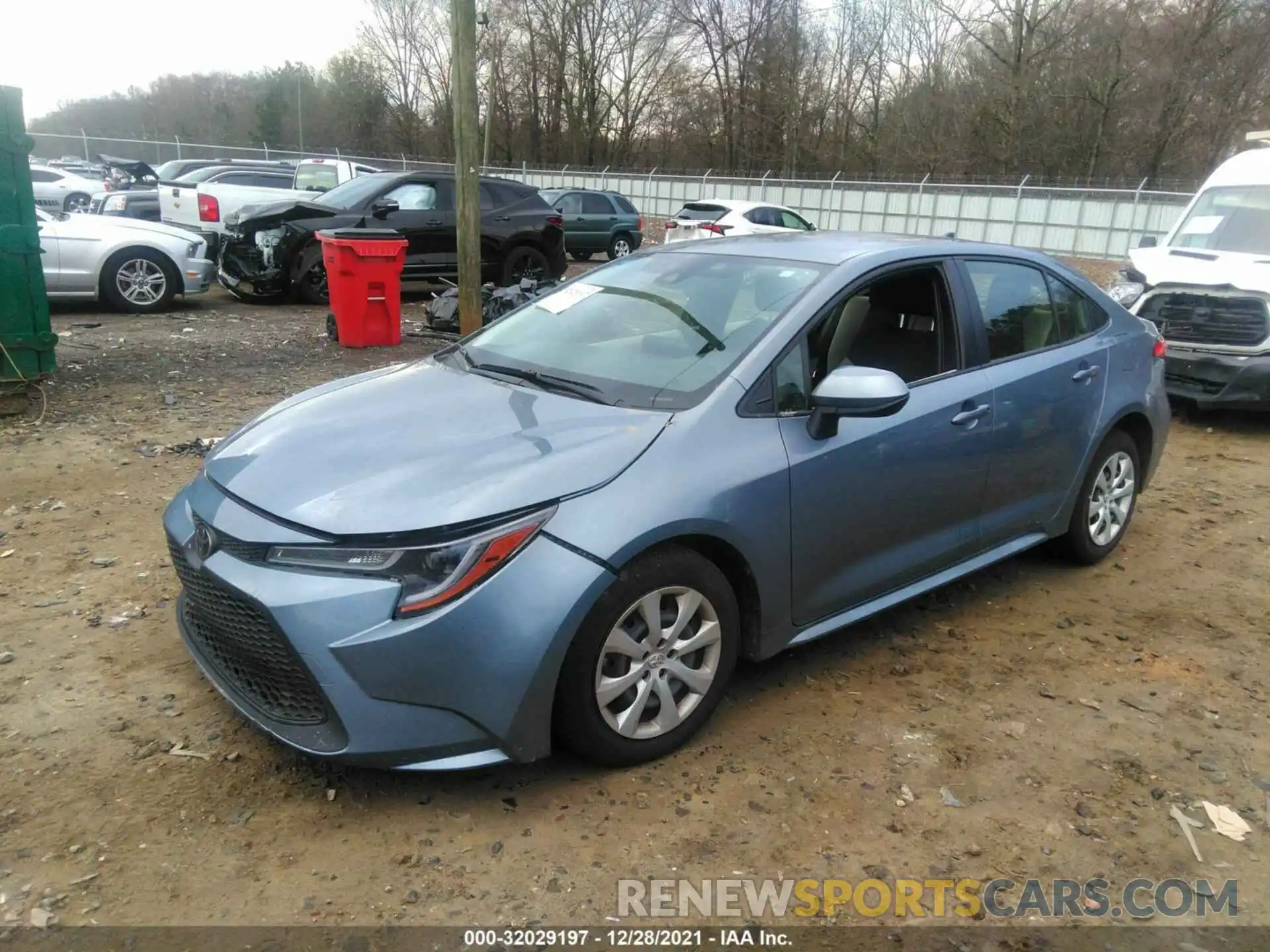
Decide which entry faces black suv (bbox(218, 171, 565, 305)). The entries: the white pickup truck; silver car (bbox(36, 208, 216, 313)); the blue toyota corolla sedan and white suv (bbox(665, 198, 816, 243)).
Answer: silver car (bbox(36, 208, 216, 313))

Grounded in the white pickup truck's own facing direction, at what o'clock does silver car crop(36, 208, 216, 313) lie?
The silver car is roughly at 5 o'clock from the white pickup truck.

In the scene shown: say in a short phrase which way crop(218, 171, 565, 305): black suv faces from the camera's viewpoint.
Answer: facing the viewer and to the left of the viewer

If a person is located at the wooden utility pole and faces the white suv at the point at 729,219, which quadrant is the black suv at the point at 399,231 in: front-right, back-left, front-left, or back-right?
front-left

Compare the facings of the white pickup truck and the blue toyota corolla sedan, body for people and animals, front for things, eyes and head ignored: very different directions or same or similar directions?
very different directions

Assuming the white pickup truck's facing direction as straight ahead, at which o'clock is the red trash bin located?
The red trash bin is roughly at 4 o'clock from the white pickup truck.

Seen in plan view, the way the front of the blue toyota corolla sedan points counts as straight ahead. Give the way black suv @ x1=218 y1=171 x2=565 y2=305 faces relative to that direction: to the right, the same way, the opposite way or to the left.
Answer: the same way

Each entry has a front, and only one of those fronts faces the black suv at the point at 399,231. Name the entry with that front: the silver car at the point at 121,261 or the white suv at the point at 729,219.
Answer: the silver car at the point at 121,261

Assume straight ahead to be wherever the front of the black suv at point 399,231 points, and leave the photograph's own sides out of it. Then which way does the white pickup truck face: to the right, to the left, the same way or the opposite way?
the opposite way

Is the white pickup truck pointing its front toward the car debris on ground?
no

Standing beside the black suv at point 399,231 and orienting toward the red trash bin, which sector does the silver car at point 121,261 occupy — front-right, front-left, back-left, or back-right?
front-right

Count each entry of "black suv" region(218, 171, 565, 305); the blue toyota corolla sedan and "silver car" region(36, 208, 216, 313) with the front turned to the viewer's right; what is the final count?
1

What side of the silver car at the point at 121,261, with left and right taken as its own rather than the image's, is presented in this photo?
right

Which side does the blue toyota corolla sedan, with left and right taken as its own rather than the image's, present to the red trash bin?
right

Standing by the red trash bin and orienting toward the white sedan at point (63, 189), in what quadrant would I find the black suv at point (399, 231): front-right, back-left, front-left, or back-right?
front-right

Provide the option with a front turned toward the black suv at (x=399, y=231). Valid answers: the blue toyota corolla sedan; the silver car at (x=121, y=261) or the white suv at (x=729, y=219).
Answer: the silver car at (x=121, y=261)

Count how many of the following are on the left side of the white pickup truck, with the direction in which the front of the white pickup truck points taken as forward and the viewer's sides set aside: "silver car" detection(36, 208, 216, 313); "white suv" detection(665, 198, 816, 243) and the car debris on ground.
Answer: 0

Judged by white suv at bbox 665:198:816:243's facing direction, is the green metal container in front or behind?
behind

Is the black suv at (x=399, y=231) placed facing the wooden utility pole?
no

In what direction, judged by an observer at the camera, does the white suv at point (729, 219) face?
facing away from the viewer and to the right of the viewer

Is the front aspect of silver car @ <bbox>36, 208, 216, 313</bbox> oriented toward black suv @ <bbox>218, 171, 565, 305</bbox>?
yes
